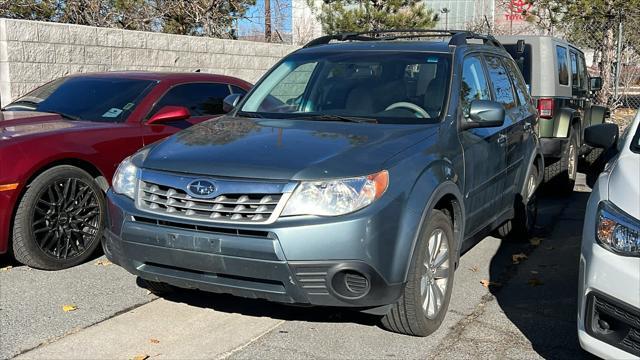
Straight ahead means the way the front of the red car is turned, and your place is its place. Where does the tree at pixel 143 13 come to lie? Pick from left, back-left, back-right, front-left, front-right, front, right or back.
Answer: back-right

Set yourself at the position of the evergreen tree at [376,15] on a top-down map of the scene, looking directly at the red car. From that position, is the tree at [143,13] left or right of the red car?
right

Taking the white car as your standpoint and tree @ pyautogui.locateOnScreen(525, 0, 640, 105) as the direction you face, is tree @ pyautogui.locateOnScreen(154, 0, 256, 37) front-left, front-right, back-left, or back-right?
front-left

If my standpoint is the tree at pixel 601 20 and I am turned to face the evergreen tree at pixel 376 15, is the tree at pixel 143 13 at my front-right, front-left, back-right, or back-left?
front-left

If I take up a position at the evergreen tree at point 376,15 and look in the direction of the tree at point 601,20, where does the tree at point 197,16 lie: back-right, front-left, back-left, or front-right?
back-right

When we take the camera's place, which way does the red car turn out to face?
facing the viewer and to the left of the viewer

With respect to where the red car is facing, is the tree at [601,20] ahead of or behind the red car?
behind

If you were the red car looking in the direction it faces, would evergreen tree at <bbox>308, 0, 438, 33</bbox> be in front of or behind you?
behind

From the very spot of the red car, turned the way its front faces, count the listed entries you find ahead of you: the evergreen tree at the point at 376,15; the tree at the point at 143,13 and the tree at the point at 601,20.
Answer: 0

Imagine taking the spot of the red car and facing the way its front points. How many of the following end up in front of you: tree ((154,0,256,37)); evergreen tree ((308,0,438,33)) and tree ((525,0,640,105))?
0

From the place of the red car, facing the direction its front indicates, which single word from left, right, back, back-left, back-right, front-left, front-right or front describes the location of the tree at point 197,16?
back-right
